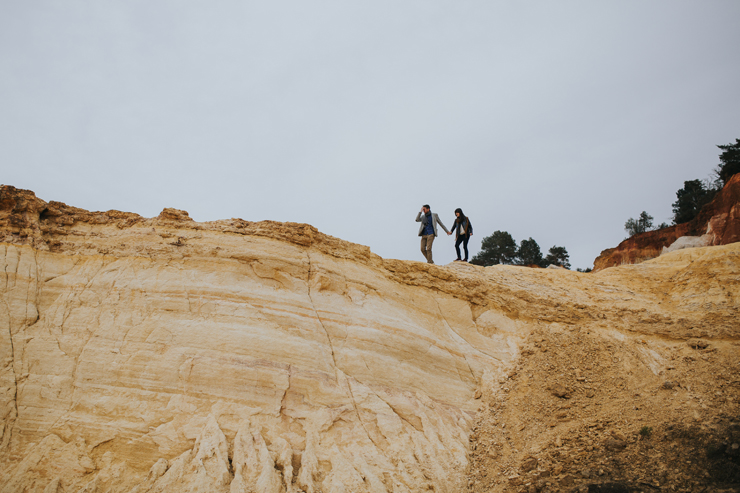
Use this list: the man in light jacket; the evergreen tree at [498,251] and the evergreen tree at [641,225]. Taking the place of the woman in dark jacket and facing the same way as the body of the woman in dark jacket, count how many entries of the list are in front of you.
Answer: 1

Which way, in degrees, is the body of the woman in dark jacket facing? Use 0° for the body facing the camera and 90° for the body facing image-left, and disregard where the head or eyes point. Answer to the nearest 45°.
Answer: approximately 45°

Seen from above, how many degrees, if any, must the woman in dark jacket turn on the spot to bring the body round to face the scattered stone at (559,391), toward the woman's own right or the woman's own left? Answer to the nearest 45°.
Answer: approximately 90° to the woman's own left

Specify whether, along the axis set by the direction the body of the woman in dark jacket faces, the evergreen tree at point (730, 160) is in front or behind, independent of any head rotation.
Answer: behind

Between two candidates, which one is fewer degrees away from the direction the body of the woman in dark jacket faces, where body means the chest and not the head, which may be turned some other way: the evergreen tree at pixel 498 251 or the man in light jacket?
the man in light jacket

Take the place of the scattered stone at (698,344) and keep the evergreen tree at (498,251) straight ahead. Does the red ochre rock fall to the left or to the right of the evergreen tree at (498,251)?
right

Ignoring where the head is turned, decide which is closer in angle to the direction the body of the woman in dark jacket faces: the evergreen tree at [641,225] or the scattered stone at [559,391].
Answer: the scattered stone
